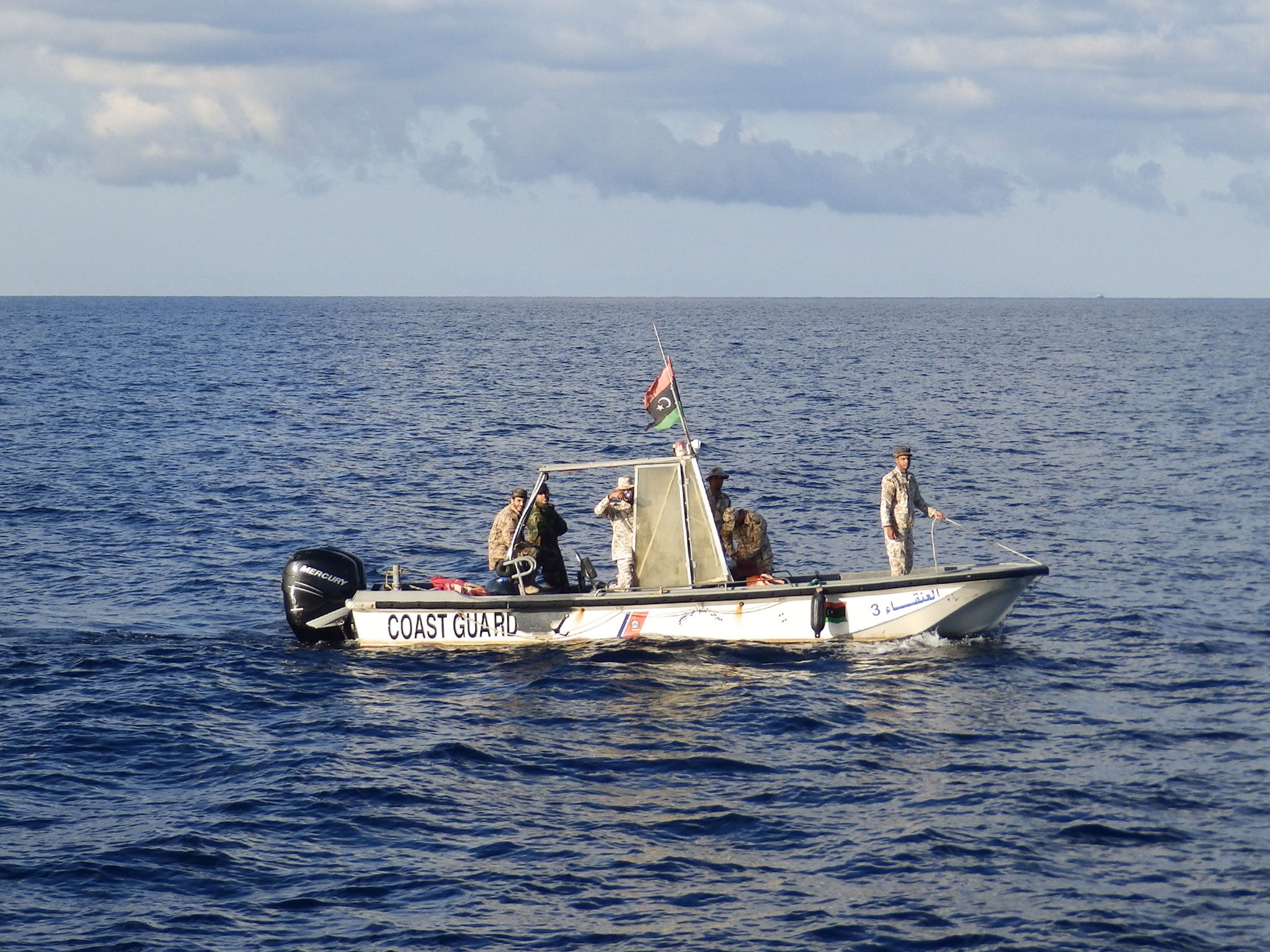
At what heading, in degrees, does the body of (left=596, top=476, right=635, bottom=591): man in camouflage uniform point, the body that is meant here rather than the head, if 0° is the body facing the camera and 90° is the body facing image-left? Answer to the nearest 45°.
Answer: approximately 315°

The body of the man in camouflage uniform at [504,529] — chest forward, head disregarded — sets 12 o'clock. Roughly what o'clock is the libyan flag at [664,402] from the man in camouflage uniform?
The libyan flag is roughly at 11 o'clock from the man in camouflage uniform.

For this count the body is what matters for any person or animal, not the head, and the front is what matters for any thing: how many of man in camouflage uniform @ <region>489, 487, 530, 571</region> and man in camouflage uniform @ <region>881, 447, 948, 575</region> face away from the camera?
0

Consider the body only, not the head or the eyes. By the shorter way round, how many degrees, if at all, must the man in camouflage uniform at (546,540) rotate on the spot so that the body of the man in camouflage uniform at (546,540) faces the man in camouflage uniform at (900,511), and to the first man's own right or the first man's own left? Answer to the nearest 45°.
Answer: approximately 45° to the first man's own left

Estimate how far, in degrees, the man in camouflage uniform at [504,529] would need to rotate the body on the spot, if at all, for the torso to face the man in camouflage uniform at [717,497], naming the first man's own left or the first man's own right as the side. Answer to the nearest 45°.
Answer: approximately 45° to the first man's own left

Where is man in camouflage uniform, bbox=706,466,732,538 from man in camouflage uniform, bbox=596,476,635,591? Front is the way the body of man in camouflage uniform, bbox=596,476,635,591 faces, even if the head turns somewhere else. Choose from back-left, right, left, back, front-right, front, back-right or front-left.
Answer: front-left

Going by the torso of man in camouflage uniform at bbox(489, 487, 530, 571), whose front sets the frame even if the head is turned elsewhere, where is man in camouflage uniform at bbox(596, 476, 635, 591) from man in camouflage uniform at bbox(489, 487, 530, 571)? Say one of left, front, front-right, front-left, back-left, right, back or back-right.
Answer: front-left

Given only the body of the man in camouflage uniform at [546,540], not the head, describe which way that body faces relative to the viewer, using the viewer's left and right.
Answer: facing the viewer and to the right of the viewer

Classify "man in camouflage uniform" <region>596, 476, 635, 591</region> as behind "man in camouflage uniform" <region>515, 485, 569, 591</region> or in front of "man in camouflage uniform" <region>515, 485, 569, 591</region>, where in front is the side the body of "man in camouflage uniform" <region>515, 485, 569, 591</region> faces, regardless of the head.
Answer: in front

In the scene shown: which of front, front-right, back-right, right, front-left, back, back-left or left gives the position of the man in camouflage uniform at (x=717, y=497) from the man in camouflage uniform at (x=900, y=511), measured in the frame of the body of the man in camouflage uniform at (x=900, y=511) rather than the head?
back-right

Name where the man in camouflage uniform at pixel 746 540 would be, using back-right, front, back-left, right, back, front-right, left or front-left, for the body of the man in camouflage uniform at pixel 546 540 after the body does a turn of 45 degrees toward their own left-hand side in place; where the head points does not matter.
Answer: front

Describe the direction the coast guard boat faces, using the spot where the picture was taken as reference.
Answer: facing to the right of the viewer
